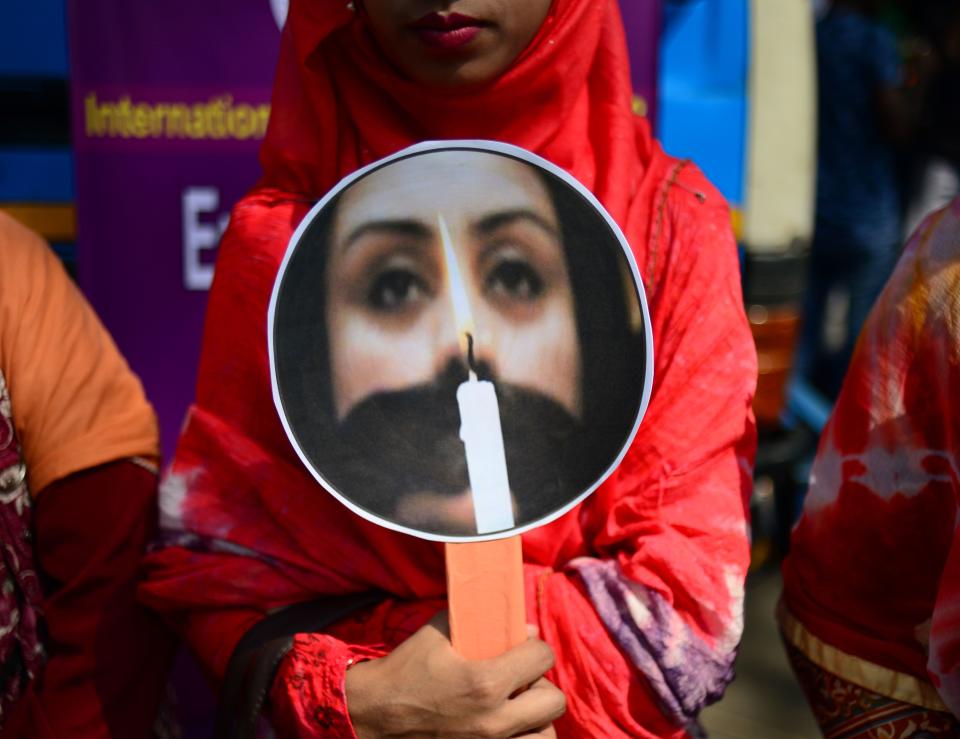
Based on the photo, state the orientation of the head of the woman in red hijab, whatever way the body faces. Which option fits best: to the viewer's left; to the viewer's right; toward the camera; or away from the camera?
toward the camera

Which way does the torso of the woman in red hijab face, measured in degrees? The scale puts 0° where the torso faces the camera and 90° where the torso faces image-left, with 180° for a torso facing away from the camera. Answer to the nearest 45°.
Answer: approximately 0°

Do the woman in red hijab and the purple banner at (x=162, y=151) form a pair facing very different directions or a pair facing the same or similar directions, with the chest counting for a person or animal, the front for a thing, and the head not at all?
same or similar directions

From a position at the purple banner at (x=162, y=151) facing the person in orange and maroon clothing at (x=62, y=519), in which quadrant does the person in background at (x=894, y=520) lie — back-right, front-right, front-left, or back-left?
front-left

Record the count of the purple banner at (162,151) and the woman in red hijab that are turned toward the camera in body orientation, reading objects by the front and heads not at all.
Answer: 2

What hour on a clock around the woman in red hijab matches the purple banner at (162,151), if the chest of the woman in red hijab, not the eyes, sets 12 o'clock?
The purple banner is roughly at 5 o'clock from the woman in red hijab.

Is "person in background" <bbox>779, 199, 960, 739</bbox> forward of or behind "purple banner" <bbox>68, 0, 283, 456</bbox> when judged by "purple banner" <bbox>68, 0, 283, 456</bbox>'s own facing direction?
forward

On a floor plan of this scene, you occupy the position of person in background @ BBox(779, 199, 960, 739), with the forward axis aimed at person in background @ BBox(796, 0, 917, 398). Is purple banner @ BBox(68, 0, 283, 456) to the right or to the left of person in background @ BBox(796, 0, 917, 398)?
left

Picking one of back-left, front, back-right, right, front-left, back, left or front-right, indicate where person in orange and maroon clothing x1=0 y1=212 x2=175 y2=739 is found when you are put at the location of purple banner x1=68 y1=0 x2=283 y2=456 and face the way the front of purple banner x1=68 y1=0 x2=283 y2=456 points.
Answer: front

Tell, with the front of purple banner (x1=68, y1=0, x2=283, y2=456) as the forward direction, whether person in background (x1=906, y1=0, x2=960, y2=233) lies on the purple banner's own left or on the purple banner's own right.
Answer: on the purple banner's own left

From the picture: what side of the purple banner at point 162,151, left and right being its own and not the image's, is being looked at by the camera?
front

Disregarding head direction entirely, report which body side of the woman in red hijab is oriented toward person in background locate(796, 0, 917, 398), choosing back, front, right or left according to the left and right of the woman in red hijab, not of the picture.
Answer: back
